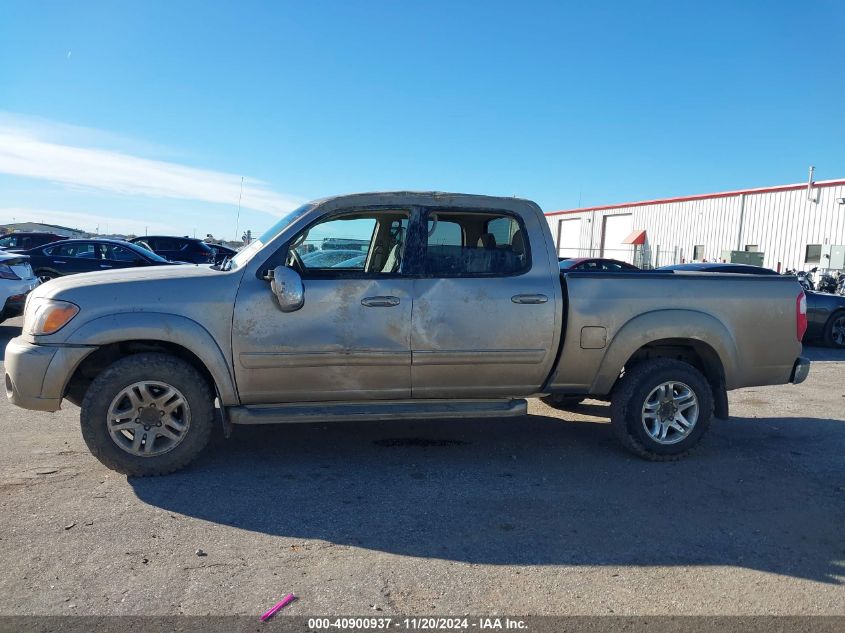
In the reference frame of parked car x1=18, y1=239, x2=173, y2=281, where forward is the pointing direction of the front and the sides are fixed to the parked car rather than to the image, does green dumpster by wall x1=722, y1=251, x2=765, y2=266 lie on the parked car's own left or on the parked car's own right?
on the parked car's own left

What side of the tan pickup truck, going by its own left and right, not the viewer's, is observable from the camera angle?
left

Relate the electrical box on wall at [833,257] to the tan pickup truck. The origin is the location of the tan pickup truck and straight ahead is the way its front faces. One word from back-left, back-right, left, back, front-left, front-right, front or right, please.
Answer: back-right

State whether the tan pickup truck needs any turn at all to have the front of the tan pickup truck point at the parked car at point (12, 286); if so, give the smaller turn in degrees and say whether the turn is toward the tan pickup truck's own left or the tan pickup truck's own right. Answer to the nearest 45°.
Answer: approximately 45° to the tan pickup truck's own right

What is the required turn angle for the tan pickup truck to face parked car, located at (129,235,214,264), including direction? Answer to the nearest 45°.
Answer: approximately 45° to its right

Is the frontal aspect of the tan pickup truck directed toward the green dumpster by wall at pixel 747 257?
no

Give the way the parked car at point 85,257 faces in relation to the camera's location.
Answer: facing the viewer and to the right of the viewer

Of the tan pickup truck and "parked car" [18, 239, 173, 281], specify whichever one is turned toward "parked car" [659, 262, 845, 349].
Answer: "parked car" [18, 239, 173, 281]

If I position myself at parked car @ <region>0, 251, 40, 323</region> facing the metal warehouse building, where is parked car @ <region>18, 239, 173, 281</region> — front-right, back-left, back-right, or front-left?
front-left

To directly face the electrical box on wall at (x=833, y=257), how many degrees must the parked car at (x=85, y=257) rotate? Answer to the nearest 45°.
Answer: approximately 45° to its left

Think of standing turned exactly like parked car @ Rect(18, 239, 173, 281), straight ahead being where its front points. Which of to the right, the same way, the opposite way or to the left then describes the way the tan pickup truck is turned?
the opposite way

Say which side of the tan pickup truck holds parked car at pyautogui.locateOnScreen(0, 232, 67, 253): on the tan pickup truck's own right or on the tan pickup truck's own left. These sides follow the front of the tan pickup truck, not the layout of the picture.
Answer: on the tan pickup truck's own right
